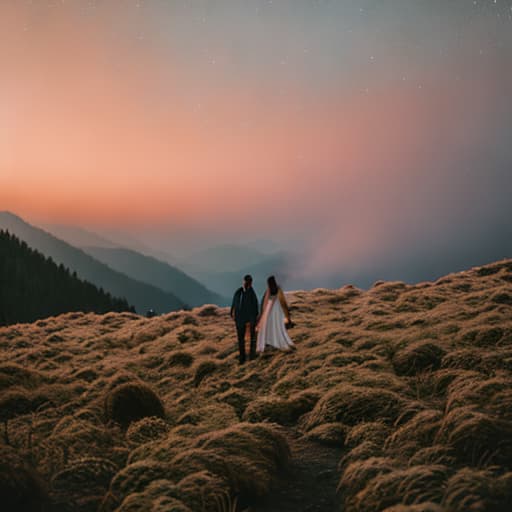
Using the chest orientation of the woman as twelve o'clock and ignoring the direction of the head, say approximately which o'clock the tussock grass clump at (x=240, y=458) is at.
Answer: The tussock grass clump is roughly at 6 o'clock from the woman.

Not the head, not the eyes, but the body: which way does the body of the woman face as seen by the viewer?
away from the camera

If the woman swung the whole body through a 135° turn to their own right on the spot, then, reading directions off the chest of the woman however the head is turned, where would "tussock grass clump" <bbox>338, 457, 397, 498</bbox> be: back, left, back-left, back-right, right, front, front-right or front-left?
front-right

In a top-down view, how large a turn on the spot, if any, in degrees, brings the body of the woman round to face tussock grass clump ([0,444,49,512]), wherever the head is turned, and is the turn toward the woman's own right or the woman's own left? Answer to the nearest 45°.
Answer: approximately 180°

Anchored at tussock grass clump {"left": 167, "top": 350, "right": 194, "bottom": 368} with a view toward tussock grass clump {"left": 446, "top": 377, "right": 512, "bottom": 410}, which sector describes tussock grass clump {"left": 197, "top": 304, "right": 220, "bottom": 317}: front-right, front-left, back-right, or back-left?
back-left
